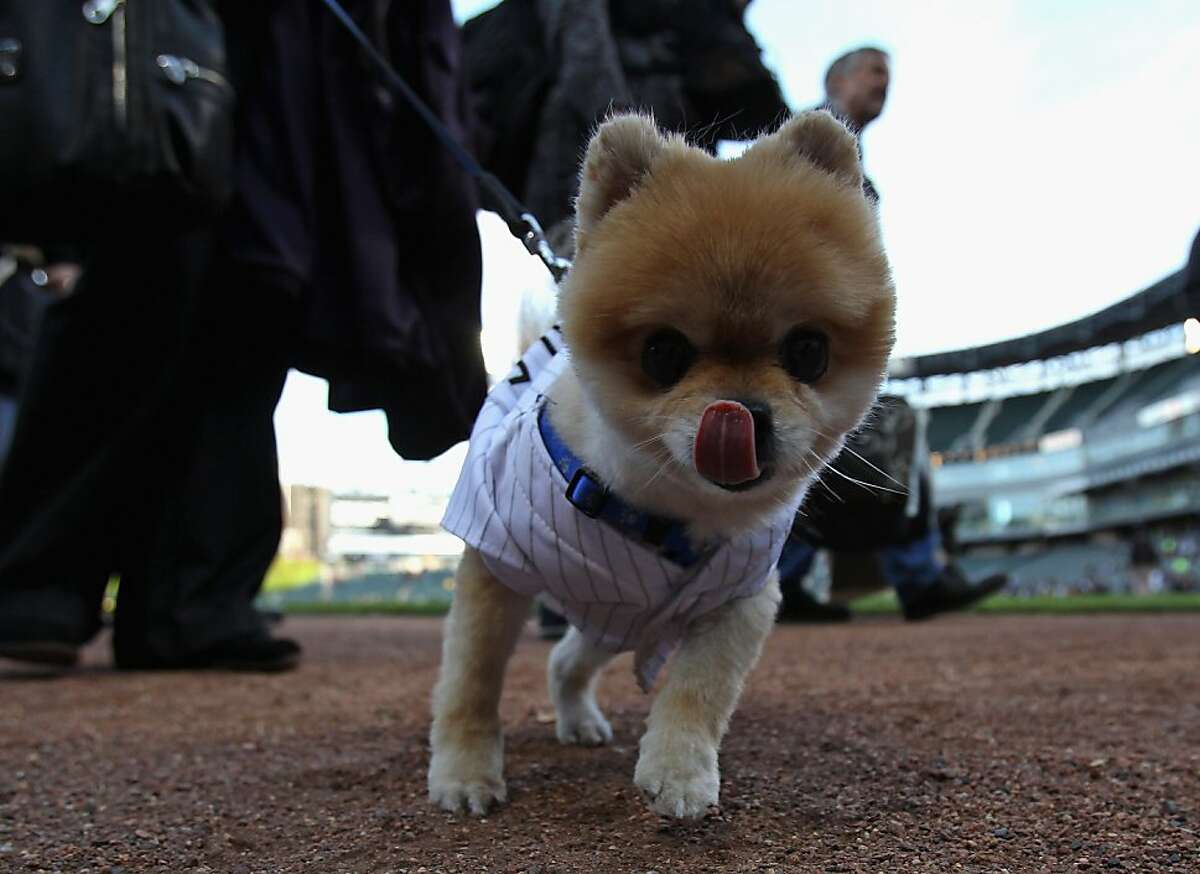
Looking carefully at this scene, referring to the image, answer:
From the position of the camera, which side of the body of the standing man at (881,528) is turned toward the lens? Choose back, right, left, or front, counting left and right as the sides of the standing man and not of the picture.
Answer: right

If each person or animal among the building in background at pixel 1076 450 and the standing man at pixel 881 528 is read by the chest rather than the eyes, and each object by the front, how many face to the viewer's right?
1

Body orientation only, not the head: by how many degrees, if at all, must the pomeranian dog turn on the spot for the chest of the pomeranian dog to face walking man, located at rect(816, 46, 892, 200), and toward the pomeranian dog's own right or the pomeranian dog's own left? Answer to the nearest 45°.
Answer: approximately 135° to the pomeranian dog's own left

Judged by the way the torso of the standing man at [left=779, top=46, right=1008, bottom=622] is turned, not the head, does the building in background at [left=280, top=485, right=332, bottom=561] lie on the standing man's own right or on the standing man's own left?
on the standing man's own left

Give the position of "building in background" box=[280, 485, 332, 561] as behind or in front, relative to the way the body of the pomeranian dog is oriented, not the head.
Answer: behind

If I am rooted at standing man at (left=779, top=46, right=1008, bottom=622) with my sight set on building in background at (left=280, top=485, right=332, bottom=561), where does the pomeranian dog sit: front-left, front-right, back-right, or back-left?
back-left

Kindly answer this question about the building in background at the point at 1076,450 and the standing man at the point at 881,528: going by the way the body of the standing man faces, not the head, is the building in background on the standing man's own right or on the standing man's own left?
on the standing man's own left

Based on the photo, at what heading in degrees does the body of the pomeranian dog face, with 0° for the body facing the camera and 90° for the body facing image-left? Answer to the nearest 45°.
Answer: approximately 315°

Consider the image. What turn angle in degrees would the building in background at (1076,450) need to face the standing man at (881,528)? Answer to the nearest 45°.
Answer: approximately 45° to its left

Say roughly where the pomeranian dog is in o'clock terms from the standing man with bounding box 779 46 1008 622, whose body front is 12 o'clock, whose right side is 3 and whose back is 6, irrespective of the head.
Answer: The pomeranian dog is roughly at 3 o'clock from the standing man.

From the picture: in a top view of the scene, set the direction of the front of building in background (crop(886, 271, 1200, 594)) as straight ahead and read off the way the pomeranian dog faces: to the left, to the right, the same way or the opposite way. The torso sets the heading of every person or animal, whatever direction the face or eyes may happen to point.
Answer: to the left
